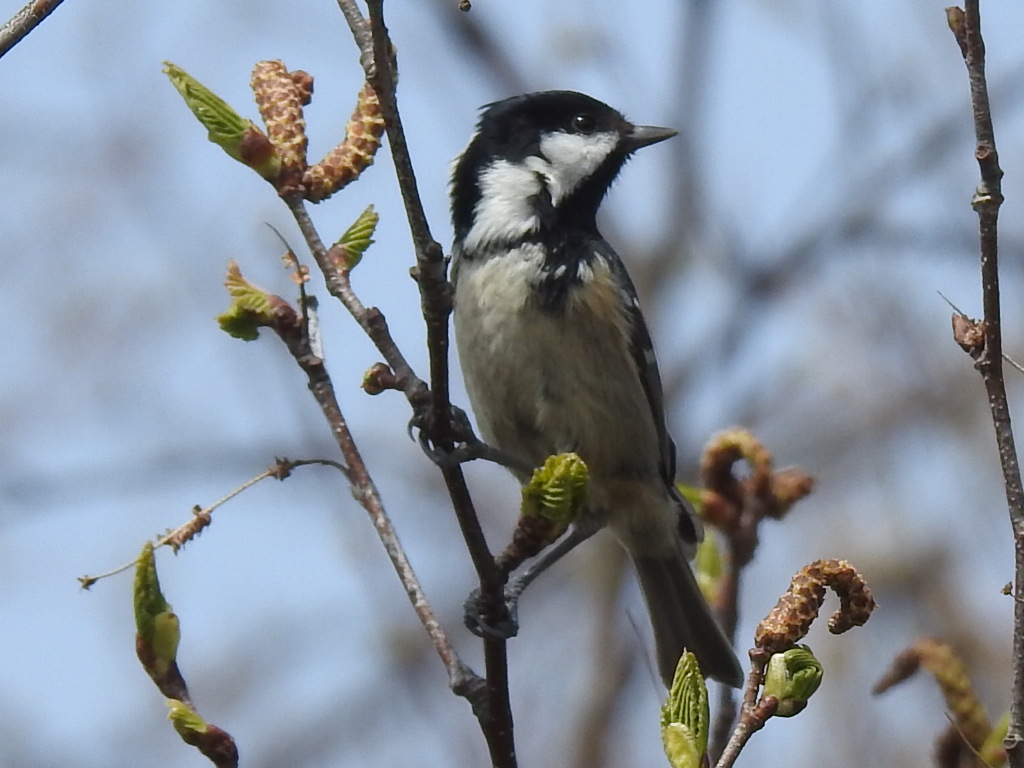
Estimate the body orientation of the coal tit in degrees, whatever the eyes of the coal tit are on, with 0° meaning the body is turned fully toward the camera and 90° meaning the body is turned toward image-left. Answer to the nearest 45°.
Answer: approximately 45°

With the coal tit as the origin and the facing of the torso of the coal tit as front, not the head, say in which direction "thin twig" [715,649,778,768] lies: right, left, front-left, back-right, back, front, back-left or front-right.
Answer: front-left
